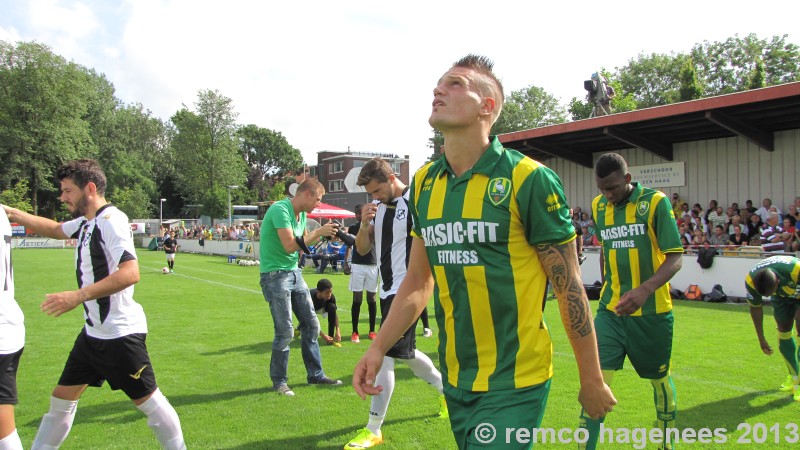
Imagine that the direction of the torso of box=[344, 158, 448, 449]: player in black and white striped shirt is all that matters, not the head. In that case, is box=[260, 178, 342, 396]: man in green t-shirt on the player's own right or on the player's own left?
on the player's own right

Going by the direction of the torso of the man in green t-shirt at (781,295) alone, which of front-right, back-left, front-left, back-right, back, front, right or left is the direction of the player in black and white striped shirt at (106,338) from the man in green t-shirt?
front

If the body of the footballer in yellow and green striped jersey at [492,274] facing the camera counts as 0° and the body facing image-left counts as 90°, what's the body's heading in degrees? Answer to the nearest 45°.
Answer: approximately 45°

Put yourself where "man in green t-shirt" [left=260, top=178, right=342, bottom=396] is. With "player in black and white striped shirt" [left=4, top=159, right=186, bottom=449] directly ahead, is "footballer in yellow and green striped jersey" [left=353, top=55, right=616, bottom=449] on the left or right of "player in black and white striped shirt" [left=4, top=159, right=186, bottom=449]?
left

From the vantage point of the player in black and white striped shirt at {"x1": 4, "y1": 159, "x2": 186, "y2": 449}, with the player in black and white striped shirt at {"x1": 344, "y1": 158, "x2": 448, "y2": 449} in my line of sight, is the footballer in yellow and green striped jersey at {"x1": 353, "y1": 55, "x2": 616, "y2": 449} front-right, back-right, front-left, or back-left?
front-right

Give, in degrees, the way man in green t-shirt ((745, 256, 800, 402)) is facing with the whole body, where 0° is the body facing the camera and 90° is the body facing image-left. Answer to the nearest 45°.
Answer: approximately 45°

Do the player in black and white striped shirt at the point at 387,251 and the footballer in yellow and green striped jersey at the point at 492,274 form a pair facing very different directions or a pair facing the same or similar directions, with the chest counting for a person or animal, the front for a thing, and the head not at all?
same or similar directions

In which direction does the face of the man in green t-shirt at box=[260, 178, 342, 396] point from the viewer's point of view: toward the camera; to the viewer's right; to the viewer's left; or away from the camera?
to the viewer's right

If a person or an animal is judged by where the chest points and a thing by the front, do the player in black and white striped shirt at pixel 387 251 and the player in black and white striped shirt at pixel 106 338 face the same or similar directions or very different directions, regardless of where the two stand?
same or similar directions

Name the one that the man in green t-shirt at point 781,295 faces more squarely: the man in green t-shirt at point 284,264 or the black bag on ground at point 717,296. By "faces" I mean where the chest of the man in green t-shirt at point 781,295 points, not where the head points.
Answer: the man in green t-shirt

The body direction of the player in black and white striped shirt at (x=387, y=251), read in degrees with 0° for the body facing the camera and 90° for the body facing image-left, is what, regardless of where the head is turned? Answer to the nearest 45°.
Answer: approximately 45°

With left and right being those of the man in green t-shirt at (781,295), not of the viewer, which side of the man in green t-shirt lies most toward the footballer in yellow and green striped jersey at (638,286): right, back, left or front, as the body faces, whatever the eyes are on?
front
